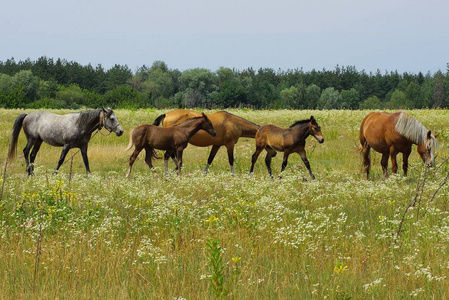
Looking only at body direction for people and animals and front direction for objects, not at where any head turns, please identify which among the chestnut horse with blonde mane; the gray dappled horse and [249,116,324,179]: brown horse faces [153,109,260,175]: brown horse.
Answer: the gray dappled horse

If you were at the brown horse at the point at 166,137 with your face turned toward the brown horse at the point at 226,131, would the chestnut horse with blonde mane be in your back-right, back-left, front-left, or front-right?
front-right

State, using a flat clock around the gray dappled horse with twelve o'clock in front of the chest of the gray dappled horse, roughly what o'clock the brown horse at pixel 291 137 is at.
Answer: The brown horse is roughly at 1 o'clock from the gray dappled horse.

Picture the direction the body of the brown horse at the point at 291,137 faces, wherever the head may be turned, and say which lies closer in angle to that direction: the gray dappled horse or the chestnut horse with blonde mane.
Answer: the chestnut horse with blonde mane

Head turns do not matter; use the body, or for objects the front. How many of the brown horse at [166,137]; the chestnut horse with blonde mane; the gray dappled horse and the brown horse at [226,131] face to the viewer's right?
4

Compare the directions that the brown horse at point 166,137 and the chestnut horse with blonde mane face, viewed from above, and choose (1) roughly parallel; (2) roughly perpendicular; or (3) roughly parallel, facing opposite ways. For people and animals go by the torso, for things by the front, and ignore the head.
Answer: roughly parallel

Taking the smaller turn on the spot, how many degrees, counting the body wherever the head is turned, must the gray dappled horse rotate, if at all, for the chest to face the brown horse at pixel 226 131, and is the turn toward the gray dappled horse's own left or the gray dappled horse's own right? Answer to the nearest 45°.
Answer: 0° — it already faces it

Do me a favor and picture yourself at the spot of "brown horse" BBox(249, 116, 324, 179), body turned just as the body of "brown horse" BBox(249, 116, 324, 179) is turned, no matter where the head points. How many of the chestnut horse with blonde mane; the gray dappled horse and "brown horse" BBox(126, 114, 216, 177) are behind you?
2

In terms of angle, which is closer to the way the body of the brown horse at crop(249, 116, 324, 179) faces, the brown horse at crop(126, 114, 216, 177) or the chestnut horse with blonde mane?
the chestnut horse with blonde mane

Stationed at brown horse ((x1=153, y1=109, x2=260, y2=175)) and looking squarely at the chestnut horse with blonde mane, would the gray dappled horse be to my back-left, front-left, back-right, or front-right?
back-right

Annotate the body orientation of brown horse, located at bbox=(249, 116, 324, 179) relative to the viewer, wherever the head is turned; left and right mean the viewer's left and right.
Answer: facing to the right of the viewer

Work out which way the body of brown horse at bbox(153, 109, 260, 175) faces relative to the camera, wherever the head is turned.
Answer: to the viewer's right

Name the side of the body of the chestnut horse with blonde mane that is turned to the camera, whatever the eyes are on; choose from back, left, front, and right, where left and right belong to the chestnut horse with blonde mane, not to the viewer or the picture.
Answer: right

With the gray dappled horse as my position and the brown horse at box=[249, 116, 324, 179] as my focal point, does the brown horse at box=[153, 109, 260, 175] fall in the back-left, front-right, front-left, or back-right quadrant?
front-left

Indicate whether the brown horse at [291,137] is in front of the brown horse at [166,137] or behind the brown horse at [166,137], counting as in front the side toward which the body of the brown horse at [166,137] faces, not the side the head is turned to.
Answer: in front

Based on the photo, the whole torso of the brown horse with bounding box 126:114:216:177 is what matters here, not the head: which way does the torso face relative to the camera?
to the viewer's right

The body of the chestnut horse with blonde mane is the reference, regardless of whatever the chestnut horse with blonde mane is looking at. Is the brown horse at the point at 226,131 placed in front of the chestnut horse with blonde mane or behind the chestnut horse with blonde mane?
behind
